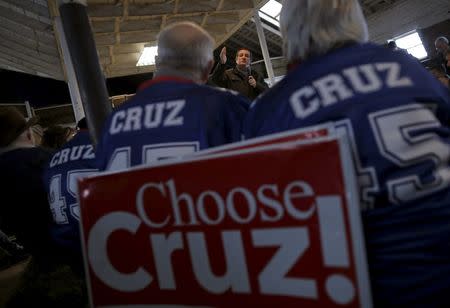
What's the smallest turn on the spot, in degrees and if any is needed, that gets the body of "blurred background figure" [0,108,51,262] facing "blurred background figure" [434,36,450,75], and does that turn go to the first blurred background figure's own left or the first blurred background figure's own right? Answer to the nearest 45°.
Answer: approximately 90° to the first blurred background figure's own right

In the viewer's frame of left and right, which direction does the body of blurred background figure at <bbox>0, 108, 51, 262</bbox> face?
facing away from the viewer

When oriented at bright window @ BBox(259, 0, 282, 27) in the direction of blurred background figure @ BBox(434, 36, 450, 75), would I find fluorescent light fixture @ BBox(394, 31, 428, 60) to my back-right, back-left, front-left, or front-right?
front-left

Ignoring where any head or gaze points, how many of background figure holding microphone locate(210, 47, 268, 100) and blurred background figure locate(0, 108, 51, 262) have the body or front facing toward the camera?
1

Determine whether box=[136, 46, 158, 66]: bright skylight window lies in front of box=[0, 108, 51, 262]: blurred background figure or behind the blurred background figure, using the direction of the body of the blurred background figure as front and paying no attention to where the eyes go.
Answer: in front

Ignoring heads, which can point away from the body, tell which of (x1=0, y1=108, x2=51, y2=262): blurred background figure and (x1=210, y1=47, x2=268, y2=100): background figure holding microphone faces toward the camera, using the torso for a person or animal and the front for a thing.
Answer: (x1=210, y1=47, x2=268, y2=100): background figure holding microphone

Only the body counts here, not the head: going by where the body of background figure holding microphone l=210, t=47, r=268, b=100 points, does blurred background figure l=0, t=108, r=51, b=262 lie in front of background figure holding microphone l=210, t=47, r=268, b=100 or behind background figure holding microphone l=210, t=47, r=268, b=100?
in front

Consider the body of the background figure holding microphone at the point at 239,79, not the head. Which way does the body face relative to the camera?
toward the camera

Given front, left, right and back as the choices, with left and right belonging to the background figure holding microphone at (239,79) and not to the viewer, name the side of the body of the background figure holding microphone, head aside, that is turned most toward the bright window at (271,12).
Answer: back

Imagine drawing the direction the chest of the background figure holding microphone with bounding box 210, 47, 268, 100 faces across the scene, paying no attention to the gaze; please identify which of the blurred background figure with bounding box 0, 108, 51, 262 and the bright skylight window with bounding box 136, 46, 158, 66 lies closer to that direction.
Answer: the blurred background figure

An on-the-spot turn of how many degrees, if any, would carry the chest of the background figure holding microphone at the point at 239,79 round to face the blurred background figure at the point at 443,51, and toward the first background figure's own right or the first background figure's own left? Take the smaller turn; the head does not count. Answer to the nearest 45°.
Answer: approximately 135° to the first background figure's own left

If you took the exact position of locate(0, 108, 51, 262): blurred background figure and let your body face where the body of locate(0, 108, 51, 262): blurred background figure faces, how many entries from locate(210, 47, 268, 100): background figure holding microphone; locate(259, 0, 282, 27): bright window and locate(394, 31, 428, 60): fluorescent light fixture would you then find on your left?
0

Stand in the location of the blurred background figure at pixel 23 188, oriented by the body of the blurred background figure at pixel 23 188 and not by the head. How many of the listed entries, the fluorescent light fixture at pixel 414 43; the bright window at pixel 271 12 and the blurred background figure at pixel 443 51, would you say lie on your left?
0

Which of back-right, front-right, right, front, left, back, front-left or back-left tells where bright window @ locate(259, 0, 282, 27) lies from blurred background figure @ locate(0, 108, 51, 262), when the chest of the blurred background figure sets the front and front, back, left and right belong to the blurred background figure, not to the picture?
front-right
